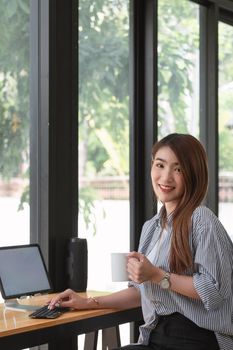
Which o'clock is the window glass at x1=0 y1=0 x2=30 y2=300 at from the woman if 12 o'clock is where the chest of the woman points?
The window glass is roughly at 3 o'clock from the woman.

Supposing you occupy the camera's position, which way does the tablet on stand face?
facing the viewer and to the right of the viewer

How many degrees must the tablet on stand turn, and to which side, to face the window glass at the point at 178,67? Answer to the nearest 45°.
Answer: approximately 90° to its left

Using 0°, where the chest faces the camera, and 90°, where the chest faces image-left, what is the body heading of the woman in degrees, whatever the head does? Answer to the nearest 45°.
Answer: approximately 45°

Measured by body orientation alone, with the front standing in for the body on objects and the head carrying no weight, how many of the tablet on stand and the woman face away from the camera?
0

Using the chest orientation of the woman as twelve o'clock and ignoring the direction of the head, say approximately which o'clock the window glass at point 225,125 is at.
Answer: The window glass is roughly at 5 o'clock from the woman.

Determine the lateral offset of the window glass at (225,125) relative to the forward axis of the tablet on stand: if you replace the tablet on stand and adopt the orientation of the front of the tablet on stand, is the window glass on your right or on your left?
on your left

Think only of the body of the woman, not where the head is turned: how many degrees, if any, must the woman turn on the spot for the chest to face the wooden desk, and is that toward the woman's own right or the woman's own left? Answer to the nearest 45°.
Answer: approximately 90° to the woman's own right

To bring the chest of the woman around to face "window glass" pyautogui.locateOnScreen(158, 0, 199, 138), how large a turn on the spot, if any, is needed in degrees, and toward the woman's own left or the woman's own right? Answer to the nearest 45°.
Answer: approximately 135° to the woman's own right

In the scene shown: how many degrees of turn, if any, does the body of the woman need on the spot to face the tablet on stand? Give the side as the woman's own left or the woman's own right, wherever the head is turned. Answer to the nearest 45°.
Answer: approximately 90° to the woman's own right
